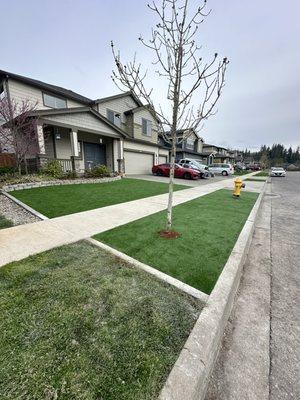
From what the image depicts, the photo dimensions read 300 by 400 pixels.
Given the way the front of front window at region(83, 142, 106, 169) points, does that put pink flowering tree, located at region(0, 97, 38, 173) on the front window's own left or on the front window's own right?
on the front window's own right

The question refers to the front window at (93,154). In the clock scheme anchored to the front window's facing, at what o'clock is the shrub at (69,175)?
The shrub is roughly at 2 o'clock from the front window.

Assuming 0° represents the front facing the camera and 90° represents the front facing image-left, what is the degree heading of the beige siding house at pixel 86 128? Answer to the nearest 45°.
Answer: approximately 315°

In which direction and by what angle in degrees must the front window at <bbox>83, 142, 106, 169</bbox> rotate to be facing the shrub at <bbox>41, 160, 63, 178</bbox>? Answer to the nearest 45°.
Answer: approximately 90° to its right

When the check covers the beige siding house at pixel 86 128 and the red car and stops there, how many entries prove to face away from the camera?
0

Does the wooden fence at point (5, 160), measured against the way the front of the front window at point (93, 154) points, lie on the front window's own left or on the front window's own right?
on the front window's own right

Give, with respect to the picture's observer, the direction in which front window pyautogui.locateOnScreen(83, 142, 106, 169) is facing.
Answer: facing the viewer and to the right of the viewer

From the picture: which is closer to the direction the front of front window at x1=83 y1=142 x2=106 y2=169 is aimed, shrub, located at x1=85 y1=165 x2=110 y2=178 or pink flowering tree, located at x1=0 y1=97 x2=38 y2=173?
the shrub

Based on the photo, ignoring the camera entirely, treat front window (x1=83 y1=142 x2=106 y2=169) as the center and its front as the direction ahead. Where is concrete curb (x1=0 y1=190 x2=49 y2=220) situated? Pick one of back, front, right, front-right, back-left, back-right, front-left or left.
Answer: front-right
